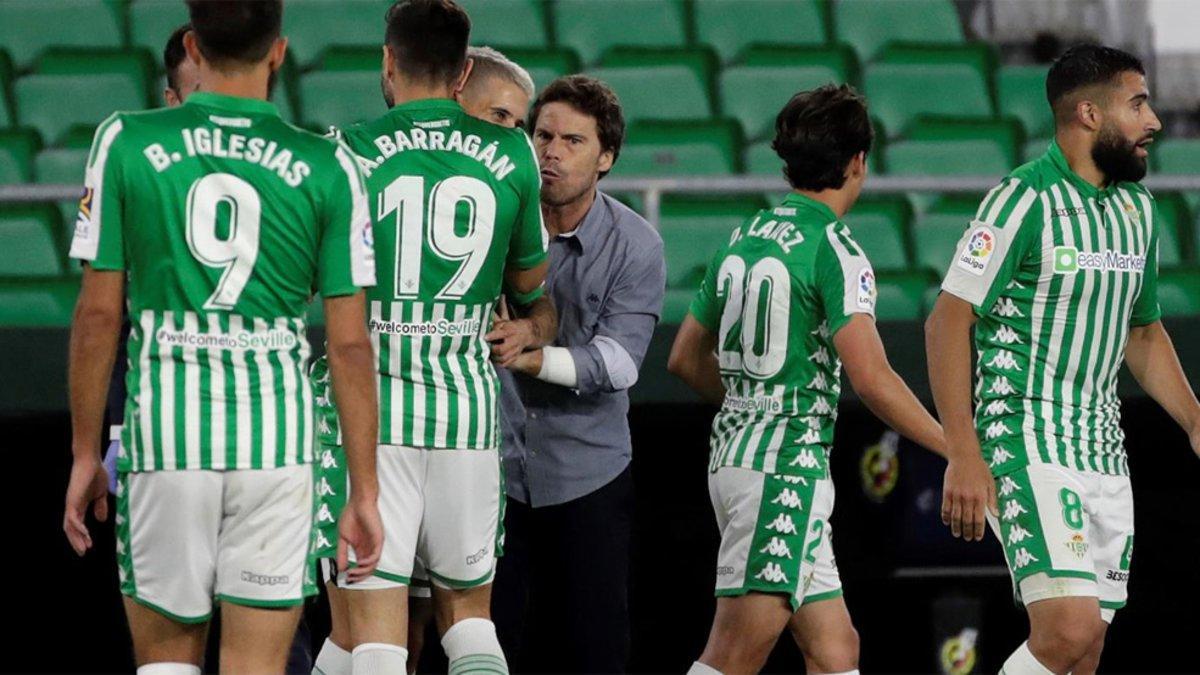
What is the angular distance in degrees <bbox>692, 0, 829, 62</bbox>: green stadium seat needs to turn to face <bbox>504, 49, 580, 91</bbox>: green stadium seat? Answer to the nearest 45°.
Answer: approximately 45° to its right

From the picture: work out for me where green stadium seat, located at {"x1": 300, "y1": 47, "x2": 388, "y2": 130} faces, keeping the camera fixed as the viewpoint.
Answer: facing the viewer

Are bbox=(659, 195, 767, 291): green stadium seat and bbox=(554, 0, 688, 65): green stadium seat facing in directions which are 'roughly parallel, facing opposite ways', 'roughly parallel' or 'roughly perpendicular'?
roughly parallel

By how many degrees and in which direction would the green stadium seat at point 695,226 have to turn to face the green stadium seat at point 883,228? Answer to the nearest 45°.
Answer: approximately 90° to its left

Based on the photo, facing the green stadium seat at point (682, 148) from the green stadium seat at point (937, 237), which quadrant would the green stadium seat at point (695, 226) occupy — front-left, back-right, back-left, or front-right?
front-left

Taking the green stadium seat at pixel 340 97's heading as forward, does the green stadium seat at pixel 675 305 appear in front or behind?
in front

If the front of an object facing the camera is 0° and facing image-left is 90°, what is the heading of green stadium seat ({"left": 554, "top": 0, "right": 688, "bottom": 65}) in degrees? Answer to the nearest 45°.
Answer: approximately 0°

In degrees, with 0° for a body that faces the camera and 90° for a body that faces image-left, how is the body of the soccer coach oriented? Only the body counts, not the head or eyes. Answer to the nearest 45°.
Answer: approximately 45°

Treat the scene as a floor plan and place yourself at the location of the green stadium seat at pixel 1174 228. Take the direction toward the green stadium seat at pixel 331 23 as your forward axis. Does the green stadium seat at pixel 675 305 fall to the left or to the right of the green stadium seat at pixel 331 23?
left

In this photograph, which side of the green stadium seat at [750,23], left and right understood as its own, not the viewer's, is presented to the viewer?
front

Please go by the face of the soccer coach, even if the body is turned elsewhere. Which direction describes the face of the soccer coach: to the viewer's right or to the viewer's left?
to the viewer's left

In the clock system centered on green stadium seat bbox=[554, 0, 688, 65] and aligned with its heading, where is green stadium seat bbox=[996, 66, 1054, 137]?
green stadium seat bbox=[996, 66, 1054, 137] is roughly at 9 o'clock from green stadium seat bbox=[554, 0, 688, 65].

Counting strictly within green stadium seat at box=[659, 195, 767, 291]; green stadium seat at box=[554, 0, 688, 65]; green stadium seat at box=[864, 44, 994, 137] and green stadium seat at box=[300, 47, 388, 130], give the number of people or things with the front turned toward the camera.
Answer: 4

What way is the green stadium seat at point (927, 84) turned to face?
toward the camera
